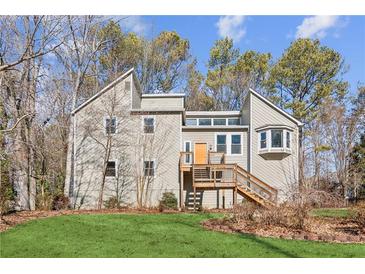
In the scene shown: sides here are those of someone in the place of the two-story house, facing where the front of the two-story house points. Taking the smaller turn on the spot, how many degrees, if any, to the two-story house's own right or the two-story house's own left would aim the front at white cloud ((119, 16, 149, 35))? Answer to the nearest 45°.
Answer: approximately 180°

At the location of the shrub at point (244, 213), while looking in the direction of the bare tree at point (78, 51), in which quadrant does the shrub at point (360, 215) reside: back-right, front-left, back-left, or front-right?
back-right

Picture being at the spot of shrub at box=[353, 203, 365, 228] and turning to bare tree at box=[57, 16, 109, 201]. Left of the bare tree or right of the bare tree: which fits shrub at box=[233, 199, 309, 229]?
left

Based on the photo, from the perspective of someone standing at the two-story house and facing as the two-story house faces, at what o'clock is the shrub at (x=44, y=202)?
The shrub is roughly at 2 o'clock from the two-story house.

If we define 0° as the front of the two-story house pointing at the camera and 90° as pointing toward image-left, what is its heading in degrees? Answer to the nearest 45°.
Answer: approximately 0°

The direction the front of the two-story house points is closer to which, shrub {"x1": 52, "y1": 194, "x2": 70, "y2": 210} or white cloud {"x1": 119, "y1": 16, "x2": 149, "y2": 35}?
the shrub

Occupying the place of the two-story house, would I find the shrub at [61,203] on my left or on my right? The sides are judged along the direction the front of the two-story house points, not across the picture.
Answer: on my right
